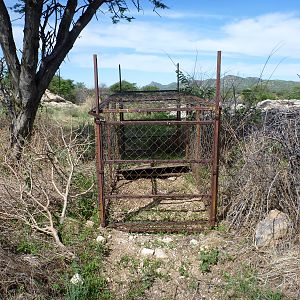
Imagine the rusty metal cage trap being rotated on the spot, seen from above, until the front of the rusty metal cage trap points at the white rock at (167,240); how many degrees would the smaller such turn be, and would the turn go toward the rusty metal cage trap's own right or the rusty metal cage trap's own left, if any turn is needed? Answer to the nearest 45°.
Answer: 0° — it already faces it

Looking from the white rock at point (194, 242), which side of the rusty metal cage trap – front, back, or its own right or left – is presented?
front

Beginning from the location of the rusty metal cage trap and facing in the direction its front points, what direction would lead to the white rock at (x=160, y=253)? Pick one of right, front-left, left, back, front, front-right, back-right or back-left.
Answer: front

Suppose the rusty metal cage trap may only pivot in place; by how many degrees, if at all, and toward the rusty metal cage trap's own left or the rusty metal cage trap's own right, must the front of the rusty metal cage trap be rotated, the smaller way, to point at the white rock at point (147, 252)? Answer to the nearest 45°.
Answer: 0° — it already faces it

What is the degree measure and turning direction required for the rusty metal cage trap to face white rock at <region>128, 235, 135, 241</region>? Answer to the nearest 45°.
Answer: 0° — it already faces it

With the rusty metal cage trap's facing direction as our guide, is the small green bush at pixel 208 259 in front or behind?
in front

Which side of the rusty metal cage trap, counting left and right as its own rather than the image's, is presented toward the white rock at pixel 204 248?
front

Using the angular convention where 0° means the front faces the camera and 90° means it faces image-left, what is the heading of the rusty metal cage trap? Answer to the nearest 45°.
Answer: approximately 0°

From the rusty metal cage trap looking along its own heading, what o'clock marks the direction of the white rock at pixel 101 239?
The white rock is roughly at 1 o'clock from the rusty metal cage trap.

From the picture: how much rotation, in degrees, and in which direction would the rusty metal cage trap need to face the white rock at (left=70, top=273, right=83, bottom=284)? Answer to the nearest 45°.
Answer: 0° — it already faces it

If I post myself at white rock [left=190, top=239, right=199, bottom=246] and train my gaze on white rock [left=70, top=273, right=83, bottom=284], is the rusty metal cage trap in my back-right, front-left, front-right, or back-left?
back-right

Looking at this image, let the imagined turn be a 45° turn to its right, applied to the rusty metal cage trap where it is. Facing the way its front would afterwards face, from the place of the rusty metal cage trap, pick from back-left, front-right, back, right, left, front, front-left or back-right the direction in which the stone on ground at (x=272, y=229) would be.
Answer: left
